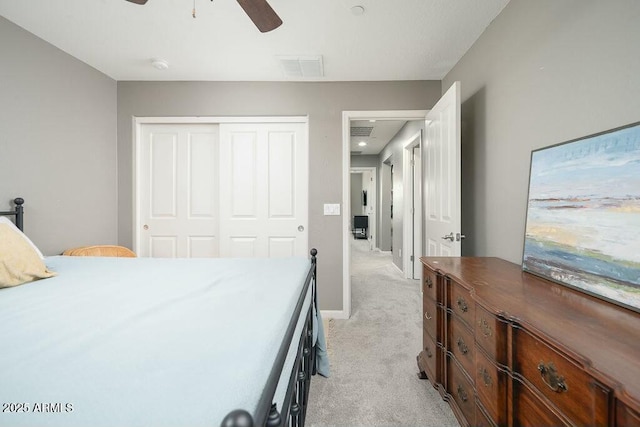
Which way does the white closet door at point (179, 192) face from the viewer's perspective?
toward the camera

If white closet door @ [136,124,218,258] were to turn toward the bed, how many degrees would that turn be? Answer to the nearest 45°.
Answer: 0° — it already faces it

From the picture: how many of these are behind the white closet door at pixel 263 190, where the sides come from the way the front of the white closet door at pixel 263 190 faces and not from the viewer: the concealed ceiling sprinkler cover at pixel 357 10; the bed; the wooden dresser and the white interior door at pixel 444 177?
0

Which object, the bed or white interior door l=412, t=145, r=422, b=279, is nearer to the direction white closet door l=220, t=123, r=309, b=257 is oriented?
the bed

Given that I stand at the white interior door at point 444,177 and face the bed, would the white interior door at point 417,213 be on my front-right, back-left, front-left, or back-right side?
back-right

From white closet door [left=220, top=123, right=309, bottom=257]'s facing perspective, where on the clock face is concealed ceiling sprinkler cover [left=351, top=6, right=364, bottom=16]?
The concealed ceiling sprinkler cover is roughly at 11 o'clock from the white closet door.

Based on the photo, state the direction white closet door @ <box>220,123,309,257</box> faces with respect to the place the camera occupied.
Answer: facing the viewer

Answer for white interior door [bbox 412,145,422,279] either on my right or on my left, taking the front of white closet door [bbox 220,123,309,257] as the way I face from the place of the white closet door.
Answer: on my left

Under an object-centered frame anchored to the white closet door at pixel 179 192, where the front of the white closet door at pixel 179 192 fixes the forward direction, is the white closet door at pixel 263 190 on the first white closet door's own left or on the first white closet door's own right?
on the first white closet door's own left

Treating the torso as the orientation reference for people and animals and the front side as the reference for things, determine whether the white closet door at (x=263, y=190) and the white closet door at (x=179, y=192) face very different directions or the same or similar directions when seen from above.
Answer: same or similar directions

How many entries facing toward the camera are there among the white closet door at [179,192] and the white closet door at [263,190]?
2

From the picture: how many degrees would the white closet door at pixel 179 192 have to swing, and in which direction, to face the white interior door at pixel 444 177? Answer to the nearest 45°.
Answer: approximately 45° to its left

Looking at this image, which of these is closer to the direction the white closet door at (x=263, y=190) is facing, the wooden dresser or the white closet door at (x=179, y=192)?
the wooden dresser

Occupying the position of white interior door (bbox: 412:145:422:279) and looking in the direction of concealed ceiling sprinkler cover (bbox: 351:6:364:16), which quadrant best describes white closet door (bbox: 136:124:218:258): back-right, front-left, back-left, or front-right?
front-right

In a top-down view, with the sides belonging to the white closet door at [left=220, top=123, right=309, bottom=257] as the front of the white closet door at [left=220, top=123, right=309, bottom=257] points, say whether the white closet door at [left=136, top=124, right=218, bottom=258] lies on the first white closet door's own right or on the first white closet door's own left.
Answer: on the first white closet door's own right
